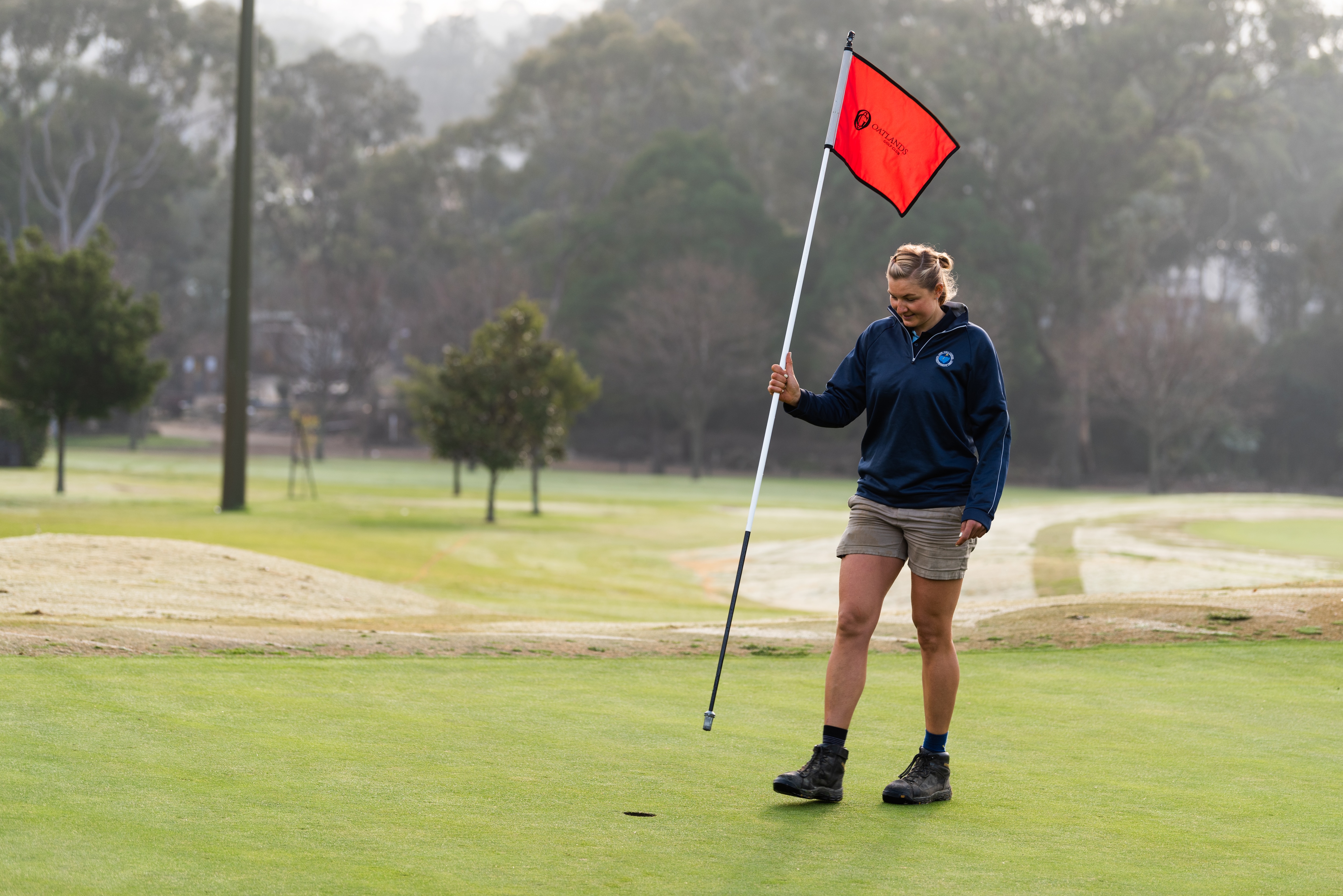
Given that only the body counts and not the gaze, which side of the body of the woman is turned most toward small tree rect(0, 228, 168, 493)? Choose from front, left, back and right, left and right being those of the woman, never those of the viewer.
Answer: right

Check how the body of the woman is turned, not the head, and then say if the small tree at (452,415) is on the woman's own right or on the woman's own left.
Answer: on the woman's own right

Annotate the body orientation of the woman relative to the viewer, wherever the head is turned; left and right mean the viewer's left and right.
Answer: facing the viewer and to the left of the viewer

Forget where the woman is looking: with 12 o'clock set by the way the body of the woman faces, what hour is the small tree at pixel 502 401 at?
The small tree is roughly at 4 o'clock from the woman.

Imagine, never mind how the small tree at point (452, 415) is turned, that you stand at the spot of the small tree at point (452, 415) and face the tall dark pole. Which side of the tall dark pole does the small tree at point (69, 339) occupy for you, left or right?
right

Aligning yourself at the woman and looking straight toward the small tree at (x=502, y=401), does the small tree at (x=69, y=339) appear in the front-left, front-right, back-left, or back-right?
front-left

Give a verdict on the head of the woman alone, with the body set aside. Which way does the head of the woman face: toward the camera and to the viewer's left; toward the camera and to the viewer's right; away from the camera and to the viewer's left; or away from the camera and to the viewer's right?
toward the camera and to the viewer's left

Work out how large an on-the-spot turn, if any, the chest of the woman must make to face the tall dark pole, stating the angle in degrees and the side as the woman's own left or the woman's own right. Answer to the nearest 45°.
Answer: approximately 90° to the woman's own right

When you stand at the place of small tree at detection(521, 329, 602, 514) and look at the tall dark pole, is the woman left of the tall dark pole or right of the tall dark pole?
left

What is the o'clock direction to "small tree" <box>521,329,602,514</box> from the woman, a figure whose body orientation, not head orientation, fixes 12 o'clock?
The small tree is roughly at 4 o'clock from the woman.
